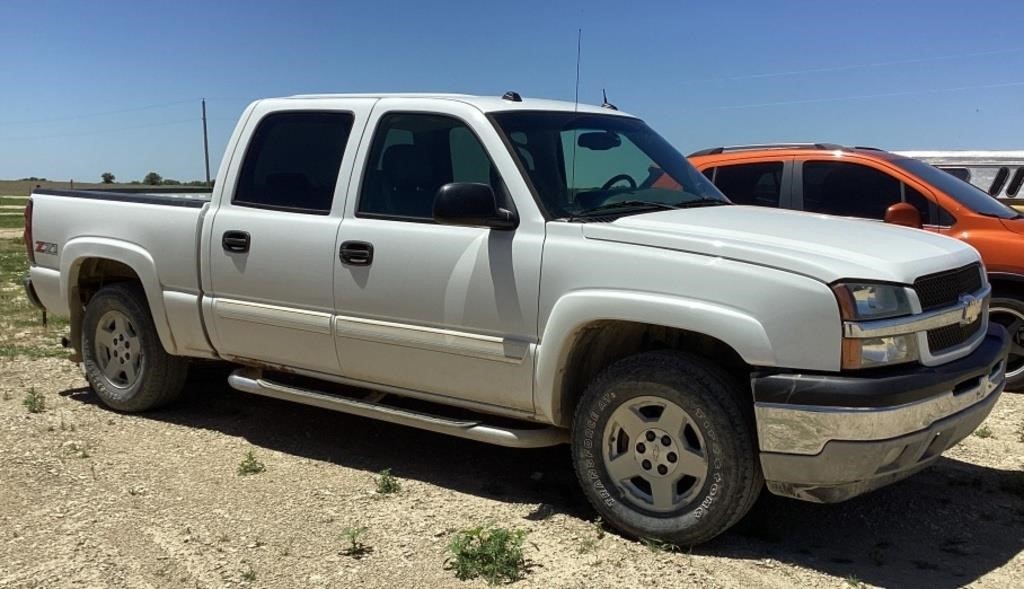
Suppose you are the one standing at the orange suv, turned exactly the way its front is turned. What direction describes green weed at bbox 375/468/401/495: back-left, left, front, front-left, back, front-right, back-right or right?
right

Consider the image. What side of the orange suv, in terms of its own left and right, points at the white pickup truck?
right

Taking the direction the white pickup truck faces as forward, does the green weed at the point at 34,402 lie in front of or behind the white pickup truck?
behind

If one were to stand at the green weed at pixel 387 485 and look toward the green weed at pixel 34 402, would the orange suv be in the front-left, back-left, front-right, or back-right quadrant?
back-right

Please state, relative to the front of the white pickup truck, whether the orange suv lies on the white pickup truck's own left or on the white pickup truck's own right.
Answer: on the white pickup truck's own left

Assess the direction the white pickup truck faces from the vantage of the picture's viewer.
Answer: facing the viewer and to the right of the viewer

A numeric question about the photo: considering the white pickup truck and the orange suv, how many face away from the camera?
0

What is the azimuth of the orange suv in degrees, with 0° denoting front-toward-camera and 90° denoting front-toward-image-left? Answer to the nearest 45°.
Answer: approximately 315°
